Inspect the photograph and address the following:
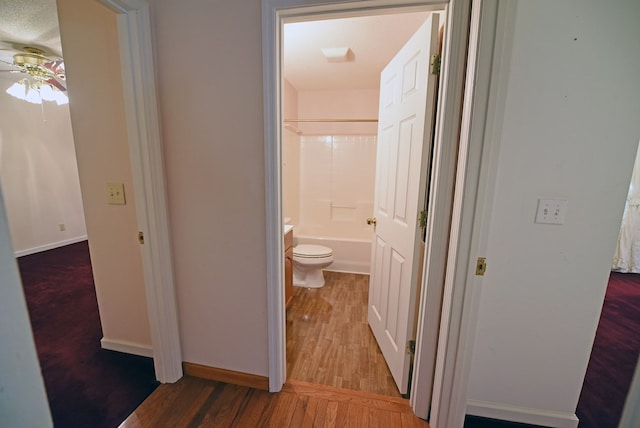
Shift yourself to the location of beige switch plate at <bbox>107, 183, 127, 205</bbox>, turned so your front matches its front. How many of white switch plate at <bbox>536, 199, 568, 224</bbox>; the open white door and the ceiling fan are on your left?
2

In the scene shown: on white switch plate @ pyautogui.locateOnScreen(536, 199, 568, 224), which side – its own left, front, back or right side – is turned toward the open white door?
right

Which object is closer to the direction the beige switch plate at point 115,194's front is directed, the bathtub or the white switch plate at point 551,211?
the white switch plate

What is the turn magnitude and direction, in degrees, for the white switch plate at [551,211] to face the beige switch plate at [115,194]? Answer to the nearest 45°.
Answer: approximately 45° to its right

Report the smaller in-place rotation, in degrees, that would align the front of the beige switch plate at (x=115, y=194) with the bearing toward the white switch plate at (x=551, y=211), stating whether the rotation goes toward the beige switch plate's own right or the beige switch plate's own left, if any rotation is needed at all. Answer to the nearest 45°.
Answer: approximately 90° to the beige switch plate's own left

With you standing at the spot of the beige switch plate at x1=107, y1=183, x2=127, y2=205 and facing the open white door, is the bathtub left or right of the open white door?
left

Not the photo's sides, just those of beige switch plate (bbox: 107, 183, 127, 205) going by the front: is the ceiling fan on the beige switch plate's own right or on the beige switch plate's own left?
on the beige switch plate's own right

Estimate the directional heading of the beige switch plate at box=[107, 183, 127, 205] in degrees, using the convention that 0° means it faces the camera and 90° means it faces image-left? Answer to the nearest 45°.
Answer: approximately 45°
